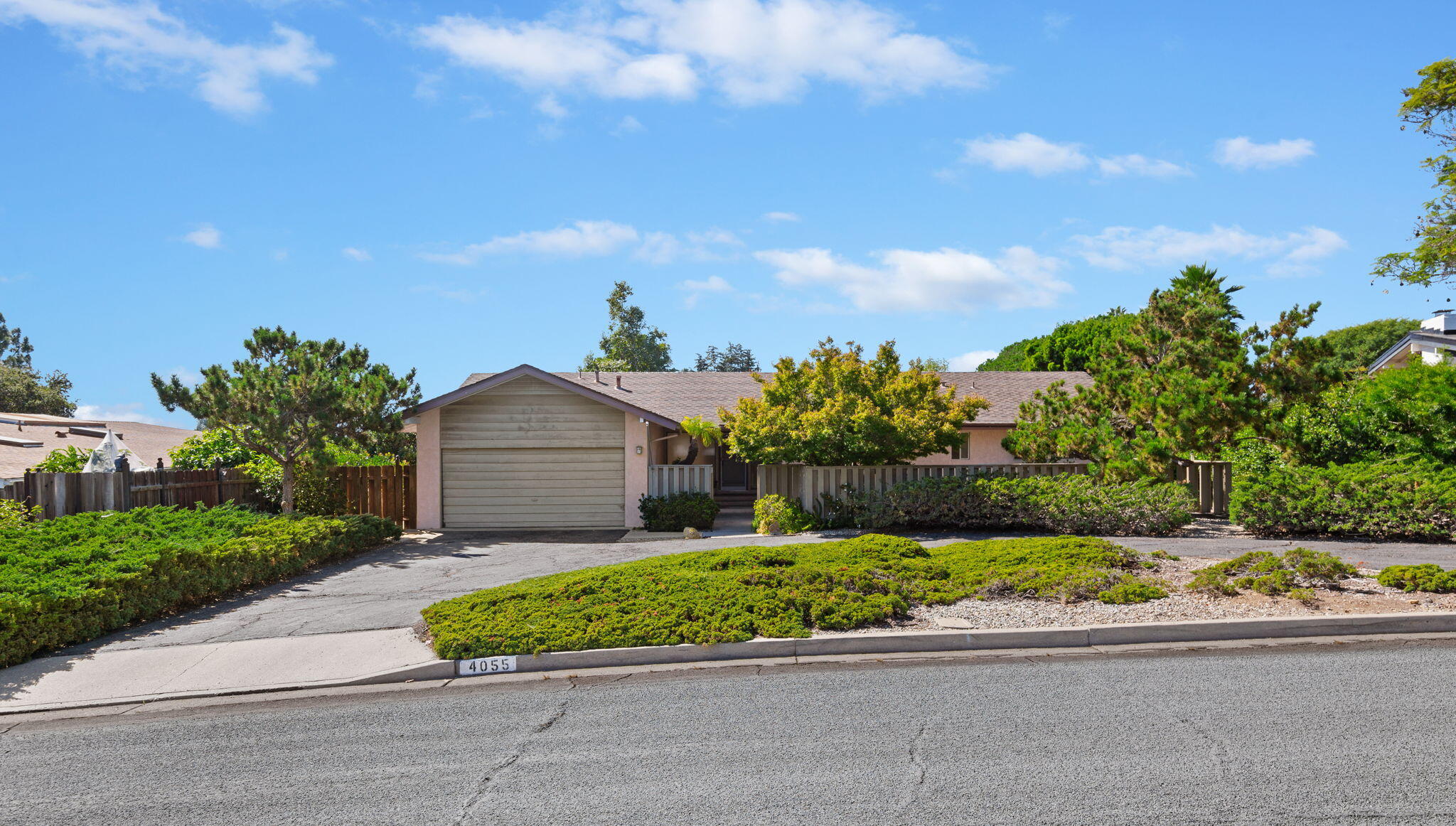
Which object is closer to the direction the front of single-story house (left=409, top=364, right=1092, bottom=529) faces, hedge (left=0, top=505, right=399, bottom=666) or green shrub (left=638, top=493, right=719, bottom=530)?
the green shrub

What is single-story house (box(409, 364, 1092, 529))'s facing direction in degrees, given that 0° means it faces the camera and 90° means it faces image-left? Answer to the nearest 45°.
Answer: approximately 0°

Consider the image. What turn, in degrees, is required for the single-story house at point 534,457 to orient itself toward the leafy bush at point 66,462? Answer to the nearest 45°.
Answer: approximately 45° to its right

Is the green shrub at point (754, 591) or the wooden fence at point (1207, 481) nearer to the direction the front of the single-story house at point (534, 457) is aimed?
the green shrub

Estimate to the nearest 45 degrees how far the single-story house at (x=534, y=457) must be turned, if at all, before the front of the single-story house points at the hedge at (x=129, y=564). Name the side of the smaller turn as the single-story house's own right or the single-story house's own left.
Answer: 0° — it already faces it

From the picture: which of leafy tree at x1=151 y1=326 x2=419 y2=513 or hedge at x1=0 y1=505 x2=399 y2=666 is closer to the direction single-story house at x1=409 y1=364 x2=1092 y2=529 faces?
the hedge

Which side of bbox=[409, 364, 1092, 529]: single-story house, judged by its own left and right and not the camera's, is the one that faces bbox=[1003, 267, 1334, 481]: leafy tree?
left

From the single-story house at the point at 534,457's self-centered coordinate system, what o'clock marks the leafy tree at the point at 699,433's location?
The leafy tree is roughly at 8 o'clock from the single-story house.

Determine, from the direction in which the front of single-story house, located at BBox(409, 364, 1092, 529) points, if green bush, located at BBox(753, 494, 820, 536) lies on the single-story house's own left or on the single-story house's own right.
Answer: on the single-story house's own left

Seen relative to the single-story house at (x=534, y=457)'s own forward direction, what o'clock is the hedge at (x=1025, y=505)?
The hedge is roughly at 10 o'clock from the single-story house.
